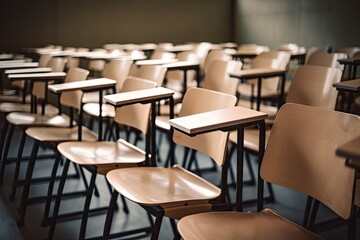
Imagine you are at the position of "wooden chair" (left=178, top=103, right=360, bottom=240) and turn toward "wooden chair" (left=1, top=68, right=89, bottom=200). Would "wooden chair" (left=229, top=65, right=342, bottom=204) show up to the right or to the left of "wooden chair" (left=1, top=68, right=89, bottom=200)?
right

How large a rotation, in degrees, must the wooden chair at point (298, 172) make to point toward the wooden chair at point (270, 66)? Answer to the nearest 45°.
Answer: approximately 135° to its right

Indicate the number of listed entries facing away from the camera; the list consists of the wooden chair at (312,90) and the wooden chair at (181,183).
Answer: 0

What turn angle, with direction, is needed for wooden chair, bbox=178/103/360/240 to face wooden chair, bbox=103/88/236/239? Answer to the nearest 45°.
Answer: approximately 90° to its right

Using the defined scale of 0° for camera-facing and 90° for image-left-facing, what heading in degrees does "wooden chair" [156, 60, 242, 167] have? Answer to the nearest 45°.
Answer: approximately 45°

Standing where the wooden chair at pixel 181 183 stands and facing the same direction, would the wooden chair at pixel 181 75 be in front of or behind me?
behind

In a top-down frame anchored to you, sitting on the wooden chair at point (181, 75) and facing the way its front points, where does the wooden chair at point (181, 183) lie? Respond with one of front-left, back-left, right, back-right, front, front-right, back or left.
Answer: front-left

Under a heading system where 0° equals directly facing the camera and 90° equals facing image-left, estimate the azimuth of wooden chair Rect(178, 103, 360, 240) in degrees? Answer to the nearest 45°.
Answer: approximately 45°

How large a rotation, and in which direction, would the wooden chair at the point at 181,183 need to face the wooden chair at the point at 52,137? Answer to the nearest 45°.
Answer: approximately 90° to its right

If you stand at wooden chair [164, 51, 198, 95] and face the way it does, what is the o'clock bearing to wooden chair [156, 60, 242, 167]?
wooden chair [156, 60, 242, 167] is roughly at 10 o'clock from wooden chair [164, 51, 198, 95].

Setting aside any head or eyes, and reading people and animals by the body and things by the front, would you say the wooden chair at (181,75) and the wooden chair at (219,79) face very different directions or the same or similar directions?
same or similar directions

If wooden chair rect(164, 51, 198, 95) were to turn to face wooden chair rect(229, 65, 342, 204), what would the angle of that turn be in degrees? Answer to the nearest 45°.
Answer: approximately 45° to its left

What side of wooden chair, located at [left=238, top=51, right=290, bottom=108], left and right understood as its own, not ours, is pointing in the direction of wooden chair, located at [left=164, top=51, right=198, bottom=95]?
right

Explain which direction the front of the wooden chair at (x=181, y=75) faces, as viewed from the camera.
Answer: facing the viewer and to the left of the viewer

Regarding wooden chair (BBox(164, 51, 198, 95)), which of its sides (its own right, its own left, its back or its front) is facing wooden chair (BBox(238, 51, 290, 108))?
left

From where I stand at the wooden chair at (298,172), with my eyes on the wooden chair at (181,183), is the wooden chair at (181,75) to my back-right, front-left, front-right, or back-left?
front-right

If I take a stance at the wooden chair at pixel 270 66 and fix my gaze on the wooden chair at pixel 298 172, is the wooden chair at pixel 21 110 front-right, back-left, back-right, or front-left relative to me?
front-right
